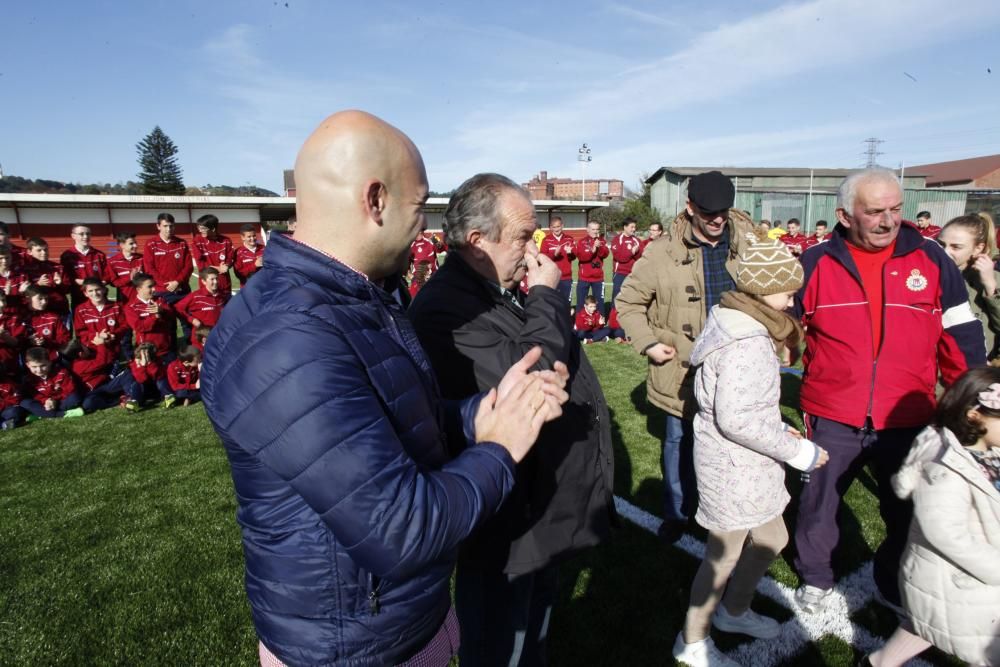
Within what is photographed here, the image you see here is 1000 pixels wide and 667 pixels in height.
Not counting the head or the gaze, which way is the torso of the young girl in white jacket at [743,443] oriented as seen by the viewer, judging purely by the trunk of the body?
to the viewer's right

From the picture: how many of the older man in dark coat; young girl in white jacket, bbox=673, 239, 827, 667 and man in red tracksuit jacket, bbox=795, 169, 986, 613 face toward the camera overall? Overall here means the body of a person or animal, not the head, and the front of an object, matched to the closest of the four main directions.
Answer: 1

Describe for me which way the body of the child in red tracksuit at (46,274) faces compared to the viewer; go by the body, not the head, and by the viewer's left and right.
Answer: facing the viewer and to the right of the viewer

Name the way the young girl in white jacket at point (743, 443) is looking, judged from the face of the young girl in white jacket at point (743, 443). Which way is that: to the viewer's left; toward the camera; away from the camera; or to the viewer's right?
to the viewer's right

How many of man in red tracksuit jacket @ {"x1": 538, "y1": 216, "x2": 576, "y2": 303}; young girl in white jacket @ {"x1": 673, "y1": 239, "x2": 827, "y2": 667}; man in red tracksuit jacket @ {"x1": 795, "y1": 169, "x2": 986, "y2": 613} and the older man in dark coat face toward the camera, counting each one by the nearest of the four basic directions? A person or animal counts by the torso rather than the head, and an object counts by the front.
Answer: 2

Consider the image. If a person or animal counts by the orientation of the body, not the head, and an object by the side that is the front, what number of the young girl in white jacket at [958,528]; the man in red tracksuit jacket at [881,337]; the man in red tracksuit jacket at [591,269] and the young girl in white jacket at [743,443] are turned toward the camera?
2

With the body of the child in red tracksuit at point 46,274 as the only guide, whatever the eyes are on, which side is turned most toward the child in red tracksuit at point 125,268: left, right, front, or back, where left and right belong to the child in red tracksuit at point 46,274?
left

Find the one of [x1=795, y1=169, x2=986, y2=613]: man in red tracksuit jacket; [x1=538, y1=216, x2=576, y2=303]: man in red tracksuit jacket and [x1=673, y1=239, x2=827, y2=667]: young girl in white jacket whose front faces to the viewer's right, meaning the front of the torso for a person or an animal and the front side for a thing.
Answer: the young girl in white jacket

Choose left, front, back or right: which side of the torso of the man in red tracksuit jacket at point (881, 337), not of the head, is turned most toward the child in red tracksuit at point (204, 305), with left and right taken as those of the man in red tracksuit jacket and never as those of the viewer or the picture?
right

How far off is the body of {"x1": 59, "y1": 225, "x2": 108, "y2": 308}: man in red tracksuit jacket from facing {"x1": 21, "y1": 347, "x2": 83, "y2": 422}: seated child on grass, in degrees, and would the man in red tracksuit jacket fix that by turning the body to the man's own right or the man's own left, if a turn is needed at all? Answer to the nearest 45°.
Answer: approximately 45° to the man's own right

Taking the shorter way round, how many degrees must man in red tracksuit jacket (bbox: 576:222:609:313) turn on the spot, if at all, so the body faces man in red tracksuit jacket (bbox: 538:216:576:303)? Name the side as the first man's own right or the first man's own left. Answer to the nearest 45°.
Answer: approximately 135° to the first man's own right

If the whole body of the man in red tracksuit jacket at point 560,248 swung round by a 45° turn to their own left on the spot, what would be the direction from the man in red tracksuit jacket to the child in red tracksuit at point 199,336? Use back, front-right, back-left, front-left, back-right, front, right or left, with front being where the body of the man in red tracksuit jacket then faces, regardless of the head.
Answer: right

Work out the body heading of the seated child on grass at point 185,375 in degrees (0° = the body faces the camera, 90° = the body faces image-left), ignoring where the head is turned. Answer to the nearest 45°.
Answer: approximately 315°
